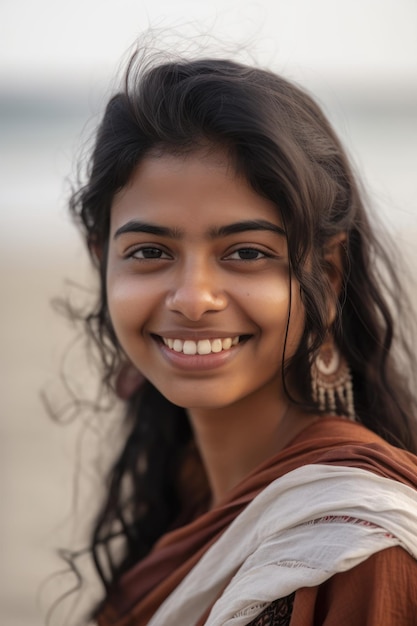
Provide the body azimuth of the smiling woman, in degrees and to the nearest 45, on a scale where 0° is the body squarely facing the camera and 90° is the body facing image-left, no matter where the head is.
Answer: approximately 45°
